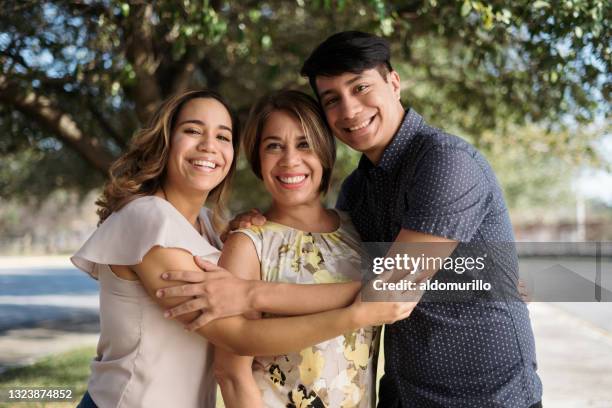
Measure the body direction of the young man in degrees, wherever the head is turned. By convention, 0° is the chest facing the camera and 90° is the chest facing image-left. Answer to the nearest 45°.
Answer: approximately 45°

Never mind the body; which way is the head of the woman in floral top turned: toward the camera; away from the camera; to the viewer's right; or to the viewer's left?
toward the camera

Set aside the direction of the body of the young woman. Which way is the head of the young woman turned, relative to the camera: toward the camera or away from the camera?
toward the camera

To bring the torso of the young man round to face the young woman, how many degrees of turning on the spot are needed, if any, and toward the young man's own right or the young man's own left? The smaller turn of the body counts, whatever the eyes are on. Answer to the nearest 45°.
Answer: approximately 45° to the young man's own right
